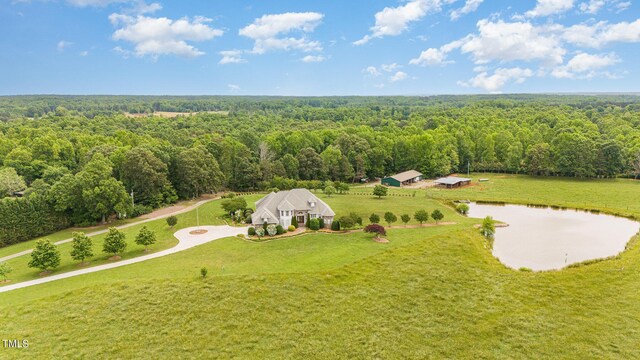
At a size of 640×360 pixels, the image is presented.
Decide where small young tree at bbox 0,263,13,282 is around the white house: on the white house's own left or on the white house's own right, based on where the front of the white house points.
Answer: on the white house's own right

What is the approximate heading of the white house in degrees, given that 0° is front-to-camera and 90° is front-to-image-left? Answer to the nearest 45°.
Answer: approximately 0°

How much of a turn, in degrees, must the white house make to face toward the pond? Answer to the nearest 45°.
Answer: approximately 90° to its left

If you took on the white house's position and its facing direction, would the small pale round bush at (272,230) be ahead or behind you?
ahead

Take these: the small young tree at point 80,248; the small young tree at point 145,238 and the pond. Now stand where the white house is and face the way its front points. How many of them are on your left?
1

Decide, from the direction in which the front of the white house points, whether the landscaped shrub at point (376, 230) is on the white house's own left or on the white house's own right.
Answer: on the white house's own left

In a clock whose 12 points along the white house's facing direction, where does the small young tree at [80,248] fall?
The small young tree is roughly at 2 o'clock from the white house.

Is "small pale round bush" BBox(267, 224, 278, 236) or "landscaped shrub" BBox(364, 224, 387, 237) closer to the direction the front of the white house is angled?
the small pale round bush

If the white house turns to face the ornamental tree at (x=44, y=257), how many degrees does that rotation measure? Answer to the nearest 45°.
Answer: approximately 45° to its right

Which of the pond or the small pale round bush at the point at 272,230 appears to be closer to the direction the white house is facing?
the small pale round bush

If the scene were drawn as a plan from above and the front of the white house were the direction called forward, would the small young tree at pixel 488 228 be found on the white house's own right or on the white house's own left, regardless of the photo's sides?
on the white house's own left

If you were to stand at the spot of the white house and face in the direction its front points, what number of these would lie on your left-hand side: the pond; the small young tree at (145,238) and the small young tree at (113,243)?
1

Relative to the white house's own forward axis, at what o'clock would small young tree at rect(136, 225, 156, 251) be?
The small young tree is roughly at 2 o'clock from the white house.
